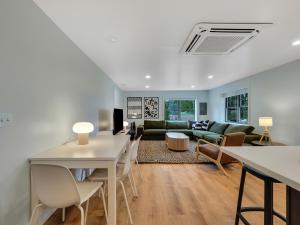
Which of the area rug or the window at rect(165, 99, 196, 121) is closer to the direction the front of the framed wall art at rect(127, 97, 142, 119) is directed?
the area rug

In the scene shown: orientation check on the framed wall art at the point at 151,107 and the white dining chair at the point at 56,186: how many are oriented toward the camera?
1

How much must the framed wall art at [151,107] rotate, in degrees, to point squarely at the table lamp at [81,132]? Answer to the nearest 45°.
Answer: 0° — it already faces it

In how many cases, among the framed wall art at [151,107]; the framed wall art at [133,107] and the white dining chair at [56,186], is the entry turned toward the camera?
2

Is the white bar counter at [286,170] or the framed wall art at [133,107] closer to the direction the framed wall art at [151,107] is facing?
the white bar counter

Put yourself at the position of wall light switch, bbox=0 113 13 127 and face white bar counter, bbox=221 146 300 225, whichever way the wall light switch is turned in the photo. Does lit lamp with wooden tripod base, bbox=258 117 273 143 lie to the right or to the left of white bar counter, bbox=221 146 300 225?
left

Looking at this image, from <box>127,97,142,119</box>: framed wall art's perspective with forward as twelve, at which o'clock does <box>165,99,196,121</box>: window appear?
The window is roughly at 9 o'clock from the framed wall art.

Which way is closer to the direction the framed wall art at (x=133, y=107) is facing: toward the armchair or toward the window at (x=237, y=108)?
the armchair

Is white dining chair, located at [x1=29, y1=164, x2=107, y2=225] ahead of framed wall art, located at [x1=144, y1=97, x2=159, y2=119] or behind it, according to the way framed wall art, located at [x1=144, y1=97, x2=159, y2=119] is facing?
ahead
